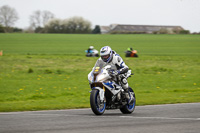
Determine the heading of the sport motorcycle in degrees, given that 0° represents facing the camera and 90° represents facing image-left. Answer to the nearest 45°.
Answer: approximately 45°
